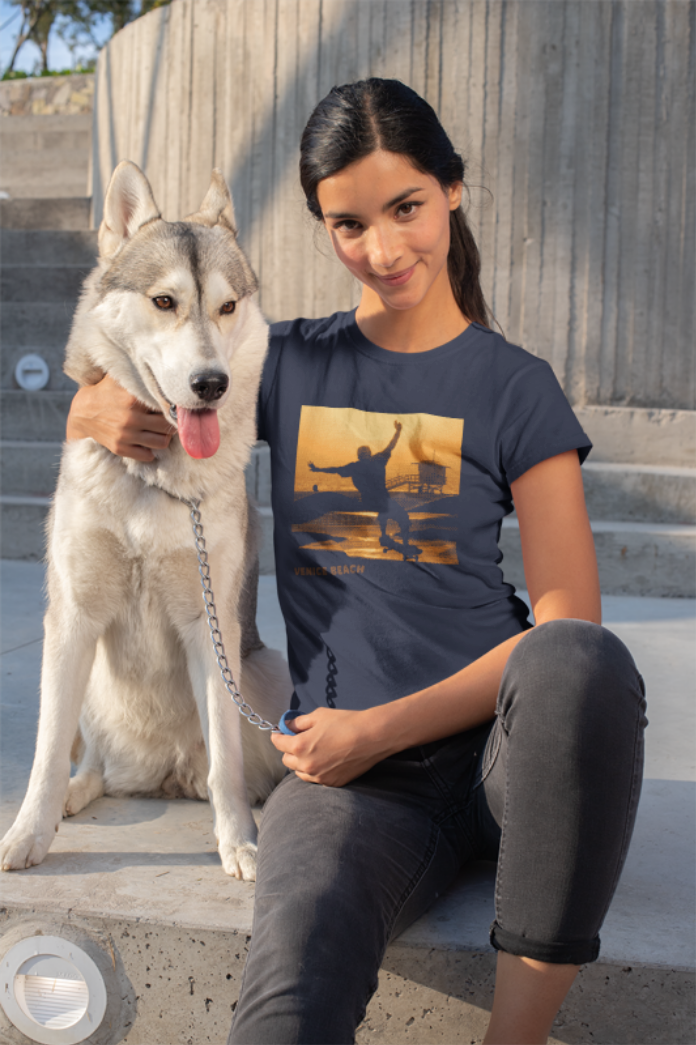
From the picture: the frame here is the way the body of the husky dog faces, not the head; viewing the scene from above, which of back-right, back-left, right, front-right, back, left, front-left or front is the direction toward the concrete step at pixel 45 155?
back

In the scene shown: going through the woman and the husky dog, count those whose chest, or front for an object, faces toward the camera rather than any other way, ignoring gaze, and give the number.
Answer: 2

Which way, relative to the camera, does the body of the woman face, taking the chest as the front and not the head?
toward the camera

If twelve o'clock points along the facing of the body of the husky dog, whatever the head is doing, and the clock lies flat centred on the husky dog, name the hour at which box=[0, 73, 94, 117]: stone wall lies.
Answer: The stone wall is roughly at 6 o'clock from the husky dog.

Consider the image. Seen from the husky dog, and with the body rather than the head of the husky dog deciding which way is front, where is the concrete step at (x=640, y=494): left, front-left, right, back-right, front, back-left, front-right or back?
back-left

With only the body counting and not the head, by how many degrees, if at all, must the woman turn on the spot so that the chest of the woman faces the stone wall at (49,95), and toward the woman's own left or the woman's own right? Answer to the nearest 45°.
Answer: approximately 180°

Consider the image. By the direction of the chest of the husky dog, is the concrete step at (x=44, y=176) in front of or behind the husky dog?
behind

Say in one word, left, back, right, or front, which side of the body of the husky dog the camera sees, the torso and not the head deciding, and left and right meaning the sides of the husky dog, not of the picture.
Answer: front

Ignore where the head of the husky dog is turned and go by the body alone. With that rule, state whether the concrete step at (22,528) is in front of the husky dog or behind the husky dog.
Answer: behind
